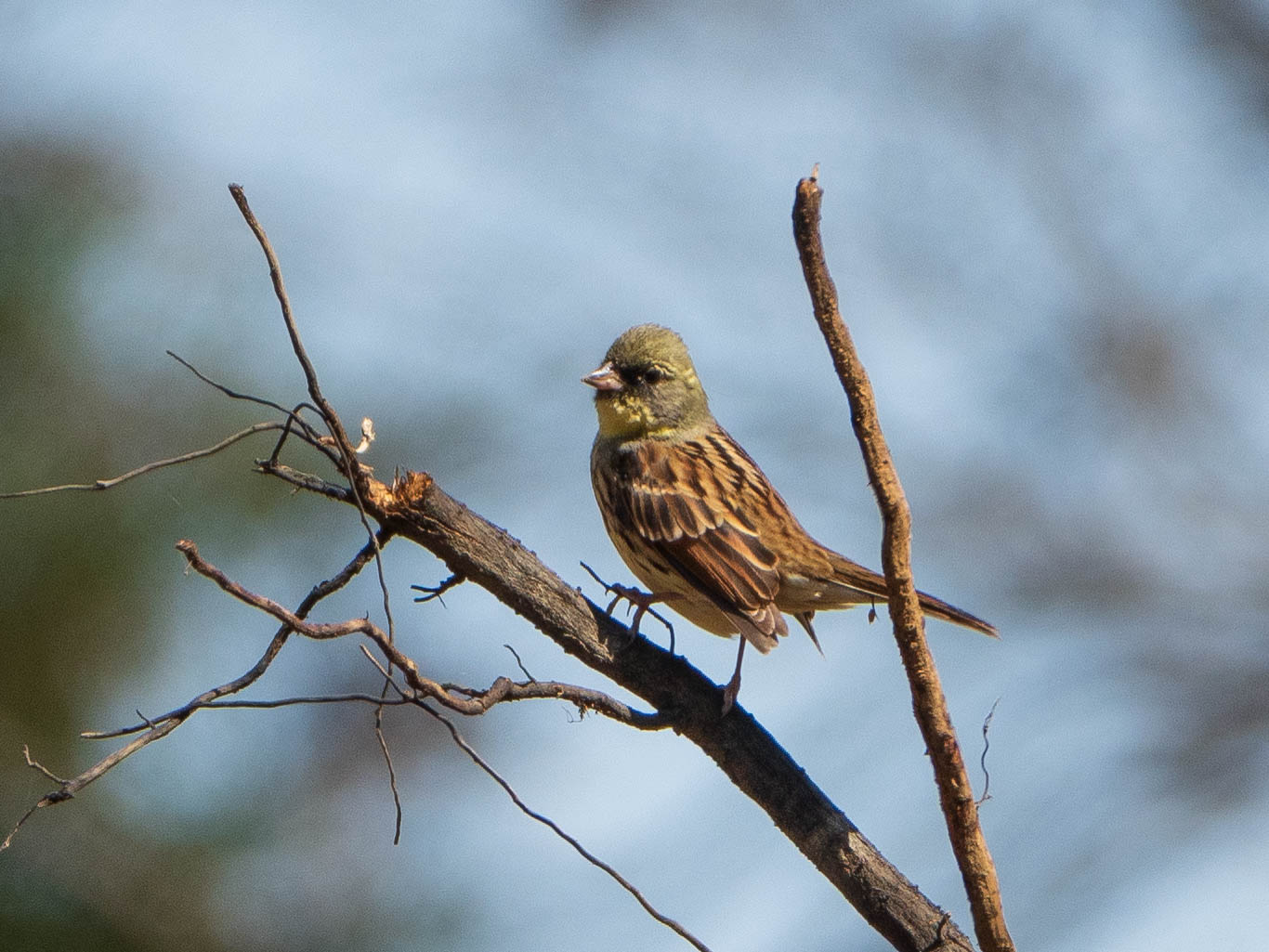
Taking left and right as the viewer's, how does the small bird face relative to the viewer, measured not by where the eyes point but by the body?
facing to the left of the viewer

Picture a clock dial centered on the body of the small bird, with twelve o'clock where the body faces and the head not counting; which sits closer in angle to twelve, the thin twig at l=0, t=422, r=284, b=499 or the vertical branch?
the thin twig

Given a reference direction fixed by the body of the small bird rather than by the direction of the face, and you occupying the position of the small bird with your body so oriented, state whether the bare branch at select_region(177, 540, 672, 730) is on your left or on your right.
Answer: on your left
